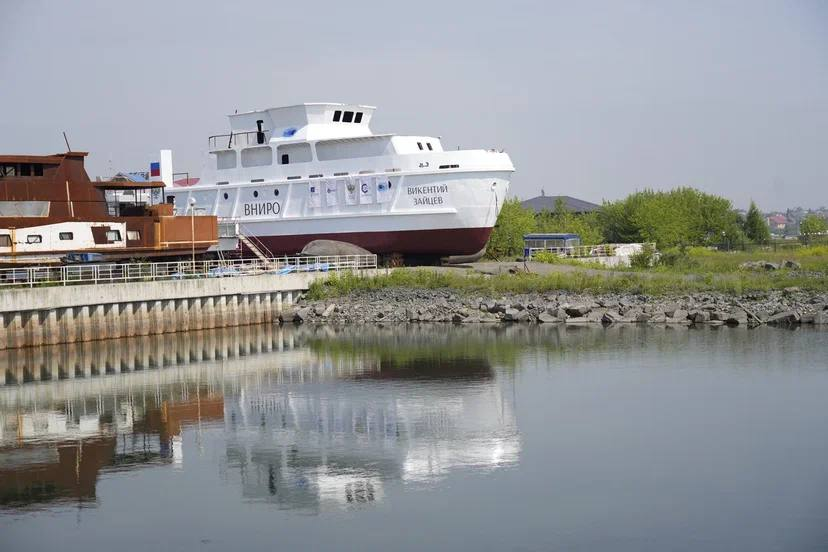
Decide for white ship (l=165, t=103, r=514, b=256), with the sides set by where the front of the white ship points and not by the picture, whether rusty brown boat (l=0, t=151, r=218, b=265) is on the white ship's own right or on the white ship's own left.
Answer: on the white ship's own right

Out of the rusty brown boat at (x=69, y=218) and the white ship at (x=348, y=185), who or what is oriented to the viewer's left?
the rusty brown boat

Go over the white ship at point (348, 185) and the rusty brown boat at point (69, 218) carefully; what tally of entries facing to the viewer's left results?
1

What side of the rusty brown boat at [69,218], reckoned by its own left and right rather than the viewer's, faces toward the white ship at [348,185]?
back

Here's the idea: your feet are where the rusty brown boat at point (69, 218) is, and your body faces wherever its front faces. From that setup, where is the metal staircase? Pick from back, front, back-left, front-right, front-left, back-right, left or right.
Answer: back-right

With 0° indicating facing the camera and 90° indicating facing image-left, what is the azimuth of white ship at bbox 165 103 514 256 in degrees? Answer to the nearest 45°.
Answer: approximately 315°

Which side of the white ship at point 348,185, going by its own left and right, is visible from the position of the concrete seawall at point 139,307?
right

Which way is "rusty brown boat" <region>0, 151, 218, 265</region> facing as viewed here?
to the viewer's left

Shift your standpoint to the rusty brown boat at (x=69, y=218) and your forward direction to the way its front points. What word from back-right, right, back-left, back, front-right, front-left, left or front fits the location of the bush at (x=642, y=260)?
back
